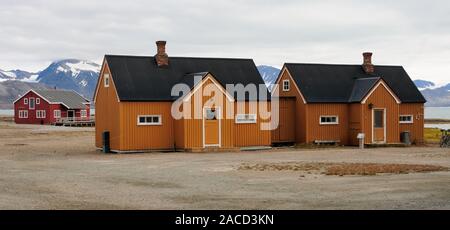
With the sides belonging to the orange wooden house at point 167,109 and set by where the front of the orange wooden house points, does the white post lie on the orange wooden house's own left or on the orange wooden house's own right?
on the orange wooden house's own left

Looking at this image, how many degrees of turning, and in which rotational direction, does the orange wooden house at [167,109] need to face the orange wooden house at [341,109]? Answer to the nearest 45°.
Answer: approximately 90° to its left

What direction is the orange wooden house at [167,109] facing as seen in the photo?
toward the camera
